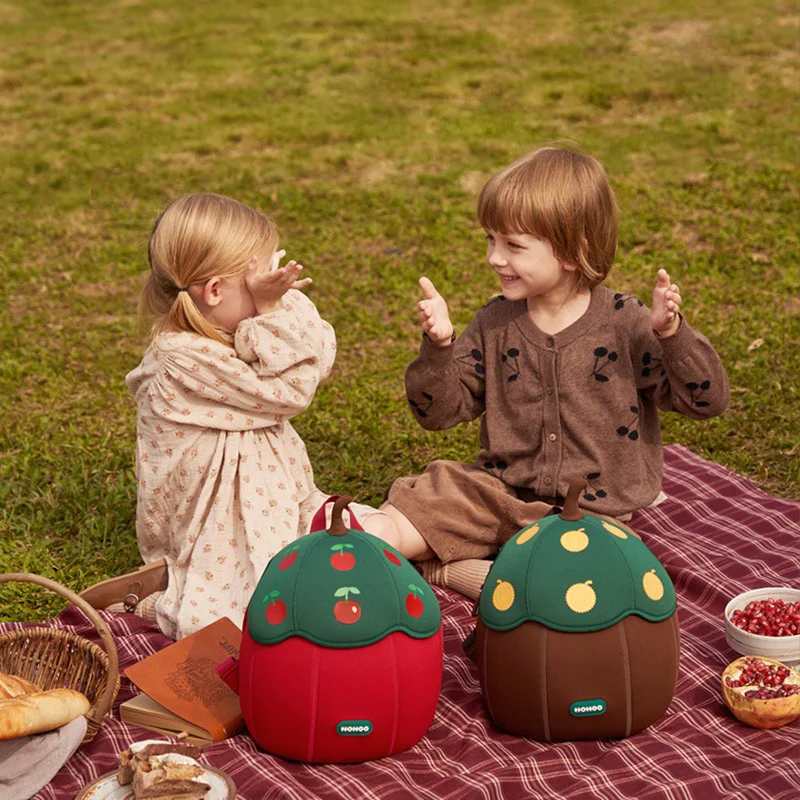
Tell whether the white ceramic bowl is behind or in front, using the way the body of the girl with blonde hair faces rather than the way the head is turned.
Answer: in front

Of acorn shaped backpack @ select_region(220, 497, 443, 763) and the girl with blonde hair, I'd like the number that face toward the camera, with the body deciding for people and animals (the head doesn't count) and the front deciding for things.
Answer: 1

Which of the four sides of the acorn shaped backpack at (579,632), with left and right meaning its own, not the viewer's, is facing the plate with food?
right

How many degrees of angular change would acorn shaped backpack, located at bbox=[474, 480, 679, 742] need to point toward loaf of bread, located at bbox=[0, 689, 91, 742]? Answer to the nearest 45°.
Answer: approximately 90° to its right

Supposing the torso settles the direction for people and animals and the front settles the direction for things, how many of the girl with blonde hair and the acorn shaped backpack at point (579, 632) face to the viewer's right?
1

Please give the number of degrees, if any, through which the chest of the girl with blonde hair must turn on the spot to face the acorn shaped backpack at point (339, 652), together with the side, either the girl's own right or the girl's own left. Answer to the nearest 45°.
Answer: approximately 90° to the girl's own right

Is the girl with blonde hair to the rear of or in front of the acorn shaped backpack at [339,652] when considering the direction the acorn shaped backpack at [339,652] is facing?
to the rear

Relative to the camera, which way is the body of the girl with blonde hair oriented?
to the viewer's right

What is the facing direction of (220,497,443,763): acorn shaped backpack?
toward the camera

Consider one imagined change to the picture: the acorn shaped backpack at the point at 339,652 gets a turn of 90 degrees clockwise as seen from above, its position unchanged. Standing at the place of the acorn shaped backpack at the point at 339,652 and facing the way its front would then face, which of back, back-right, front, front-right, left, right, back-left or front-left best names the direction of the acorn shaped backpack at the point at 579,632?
back

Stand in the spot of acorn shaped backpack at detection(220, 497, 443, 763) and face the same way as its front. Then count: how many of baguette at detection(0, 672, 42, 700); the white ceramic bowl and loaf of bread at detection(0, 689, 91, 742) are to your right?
2

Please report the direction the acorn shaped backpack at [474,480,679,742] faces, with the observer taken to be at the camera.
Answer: facing the viewer
